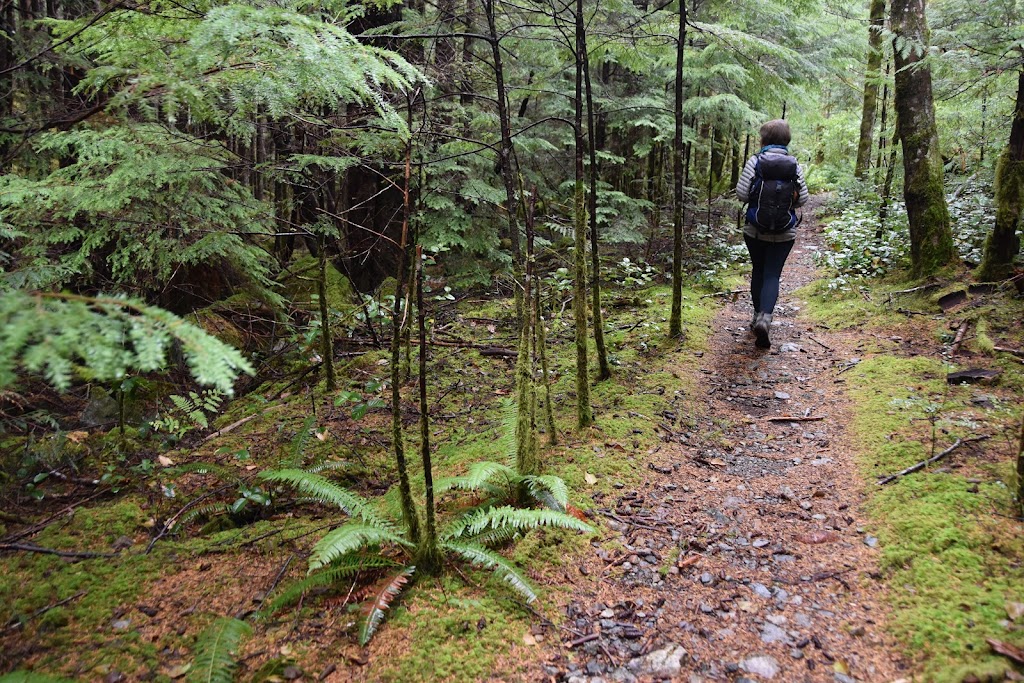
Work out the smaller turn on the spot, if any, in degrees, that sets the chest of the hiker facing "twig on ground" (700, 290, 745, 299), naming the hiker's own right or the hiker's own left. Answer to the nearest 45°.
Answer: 0° — they already face it

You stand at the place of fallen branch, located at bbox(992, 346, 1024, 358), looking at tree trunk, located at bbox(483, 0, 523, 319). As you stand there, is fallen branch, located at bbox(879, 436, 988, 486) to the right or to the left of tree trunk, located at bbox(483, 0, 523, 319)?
left

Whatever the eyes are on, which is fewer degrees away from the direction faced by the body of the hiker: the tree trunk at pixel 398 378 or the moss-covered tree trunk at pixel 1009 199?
the moss-covered tree trunk

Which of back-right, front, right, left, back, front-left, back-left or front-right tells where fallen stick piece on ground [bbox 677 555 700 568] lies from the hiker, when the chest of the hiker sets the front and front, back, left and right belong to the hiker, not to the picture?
back

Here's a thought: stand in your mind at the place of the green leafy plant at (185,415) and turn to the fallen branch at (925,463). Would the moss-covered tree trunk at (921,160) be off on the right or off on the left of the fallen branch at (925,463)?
left

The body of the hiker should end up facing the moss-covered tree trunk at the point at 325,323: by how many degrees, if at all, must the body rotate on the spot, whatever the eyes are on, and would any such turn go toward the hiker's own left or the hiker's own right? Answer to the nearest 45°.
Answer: approximately 135° to the hiker's own left

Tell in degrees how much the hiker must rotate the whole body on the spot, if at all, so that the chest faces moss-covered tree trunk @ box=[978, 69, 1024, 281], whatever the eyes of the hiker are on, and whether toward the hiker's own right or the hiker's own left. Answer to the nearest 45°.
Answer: approximately 90° to the hiker's own right

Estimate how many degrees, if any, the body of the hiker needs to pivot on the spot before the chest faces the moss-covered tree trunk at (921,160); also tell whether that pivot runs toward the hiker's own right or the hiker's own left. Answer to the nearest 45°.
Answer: approximately 45° to the hiker's own right

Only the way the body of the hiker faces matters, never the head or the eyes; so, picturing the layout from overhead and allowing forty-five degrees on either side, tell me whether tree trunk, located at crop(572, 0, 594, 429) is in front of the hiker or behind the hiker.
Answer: behind

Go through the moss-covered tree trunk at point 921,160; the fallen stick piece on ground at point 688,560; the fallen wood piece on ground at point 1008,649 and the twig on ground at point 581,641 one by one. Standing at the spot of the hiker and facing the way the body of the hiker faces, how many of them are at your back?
3

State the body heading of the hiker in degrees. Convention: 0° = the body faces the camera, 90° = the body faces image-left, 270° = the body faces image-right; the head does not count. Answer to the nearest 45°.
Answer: approximately 180°
